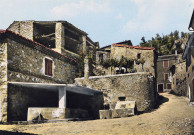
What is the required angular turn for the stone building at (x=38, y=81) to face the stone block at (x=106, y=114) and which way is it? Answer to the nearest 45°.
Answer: approximately 45° to its left

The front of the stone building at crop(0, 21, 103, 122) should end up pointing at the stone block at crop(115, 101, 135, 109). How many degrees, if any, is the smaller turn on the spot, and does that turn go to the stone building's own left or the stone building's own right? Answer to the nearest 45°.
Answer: approximately 45° to the stone building's own left

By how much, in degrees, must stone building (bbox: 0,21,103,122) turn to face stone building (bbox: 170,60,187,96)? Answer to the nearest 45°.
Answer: approximately 90° to its left

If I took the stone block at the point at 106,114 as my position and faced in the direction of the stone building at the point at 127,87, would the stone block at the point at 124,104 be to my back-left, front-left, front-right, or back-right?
front-right

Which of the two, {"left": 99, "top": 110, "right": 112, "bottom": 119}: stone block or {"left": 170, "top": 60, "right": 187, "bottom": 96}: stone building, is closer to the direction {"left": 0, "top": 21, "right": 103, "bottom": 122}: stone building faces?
the stone block

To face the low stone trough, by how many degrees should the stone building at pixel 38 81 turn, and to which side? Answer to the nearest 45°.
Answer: approximately 45° to its left

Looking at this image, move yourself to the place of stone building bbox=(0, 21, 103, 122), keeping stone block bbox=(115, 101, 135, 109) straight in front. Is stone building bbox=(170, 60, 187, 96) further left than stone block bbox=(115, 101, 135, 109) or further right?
left

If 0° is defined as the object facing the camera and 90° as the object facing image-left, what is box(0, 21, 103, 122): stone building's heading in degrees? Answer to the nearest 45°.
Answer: approximately 315°
